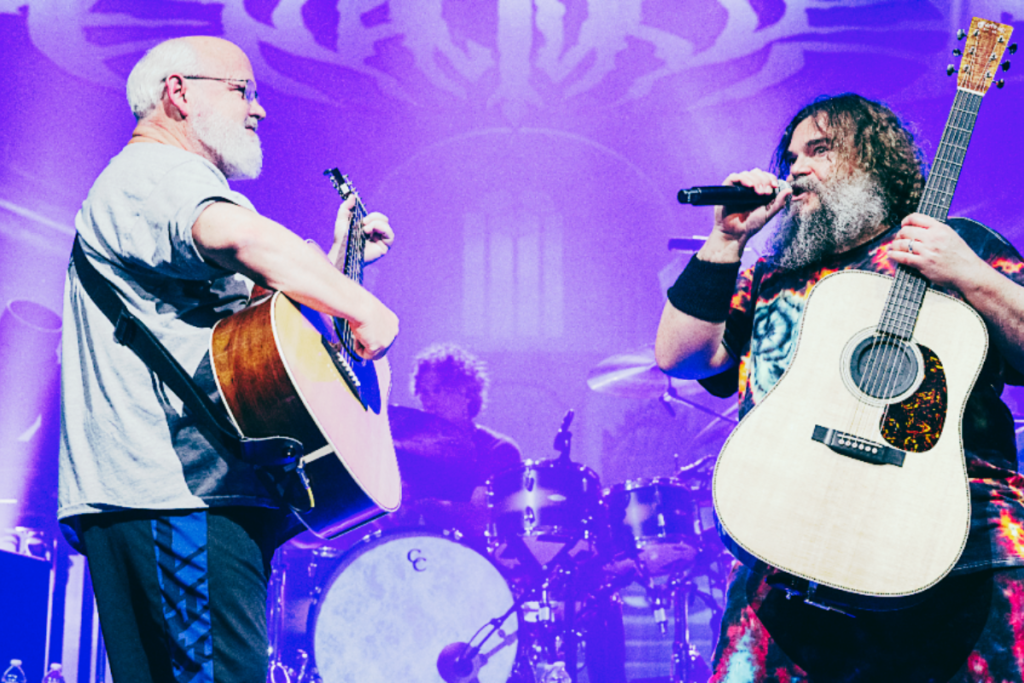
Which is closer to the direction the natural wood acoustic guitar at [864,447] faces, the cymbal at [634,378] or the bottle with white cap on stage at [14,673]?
the bottle with white cap on stage

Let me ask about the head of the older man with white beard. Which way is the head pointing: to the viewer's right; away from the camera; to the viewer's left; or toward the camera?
to the viewer's right

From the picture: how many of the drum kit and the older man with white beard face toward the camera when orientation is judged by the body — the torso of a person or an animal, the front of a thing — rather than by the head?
1

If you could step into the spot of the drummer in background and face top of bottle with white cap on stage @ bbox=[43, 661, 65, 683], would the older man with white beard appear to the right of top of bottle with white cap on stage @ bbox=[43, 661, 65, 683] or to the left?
left

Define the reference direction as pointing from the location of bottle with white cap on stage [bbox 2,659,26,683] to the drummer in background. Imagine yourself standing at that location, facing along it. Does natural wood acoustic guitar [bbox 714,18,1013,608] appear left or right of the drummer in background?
right

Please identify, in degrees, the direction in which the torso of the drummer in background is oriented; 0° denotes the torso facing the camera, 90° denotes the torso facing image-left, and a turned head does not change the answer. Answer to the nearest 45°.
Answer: approximately 0°

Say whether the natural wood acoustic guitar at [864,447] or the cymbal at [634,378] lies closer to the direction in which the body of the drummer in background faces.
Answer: the natural wood acoustic guitar

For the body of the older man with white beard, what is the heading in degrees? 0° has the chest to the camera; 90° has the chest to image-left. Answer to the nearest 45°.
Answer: approximately 270°

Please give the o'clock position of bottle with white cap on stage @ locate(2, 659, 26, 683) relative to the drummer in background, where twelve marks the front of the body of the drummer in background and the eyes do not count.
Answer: The bottle with white cap on stage is roughly at 2 o'clock from the drummer in background.

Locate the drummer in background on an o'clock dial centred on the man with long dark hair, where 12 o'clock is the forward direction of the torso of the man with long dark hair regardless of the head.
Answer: The drummer in background is roughly at 3 o'clock from the man with long dark hair.

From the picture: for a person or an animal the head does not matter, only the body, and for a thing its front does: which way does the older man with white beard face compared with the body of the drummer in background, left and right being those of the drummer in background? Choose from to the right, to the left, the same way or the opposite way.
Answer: to the left
